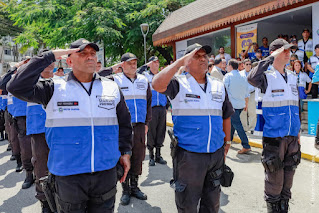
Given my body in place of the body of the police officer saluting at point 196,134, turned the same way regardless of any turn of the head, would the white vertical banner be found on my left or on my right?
on my left

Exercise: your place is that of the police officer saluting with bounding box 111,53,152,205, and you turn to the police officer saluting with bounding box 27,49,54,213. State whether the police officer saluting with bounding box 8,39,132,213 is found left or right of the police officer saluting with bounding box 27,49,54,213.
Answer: left

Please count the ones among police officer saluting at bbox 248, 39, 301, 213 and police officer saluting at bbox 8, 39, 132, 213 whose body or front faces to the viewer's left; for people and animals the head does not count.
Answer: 0

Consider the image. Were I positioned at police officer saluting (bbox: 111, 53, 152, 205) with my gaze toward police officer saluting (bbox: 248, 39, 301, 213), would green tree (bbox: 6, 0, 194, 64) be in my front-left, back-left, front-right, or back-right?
back-left

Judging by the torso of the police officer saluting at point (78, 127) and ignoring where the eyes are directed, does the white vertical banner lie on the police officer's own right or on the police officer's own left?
on the police officer's own left

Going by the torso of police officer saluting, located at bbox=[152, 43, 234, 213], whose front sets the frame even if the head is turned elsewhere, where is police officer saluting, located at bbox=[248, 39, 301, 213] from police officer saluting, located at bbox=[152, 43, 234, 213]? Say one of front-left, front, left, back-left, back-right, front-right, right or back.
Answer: left

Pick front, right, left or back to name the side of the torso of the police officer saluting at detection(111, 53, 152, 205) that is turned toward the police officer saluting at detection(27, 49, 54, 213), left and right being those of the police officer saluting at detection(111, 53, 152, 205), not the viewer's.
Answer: right

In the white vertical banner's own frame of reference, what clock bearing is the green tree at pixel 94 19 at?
The green tree is roughly at 2 o'clock from the white vertical banner.

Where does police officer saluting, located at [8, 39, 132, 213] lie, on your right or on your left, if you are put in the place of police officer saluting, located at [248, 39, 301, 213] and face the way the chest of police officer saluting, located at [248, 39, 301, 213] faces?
on your right

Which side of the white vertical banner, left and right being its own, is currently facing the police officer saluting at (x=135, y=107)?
front

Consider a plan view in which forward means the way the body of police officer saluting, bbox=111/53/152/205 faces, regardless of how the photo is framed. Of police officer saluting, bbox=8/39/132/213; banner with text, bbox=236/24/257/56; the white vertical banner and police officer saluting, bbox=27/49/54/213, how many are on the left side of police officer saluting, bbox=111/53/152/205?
2

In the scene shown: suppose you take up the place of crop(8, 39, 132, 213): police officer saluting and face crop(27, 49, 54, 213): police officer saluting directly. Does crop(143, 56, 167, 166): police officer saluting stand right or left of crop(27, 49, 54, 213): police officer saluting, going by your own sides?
right

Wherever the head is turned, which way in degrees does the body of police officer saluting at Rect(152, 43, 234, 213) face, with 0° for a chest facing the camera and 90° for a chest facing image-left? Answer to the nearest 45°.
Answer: approximately 315°
